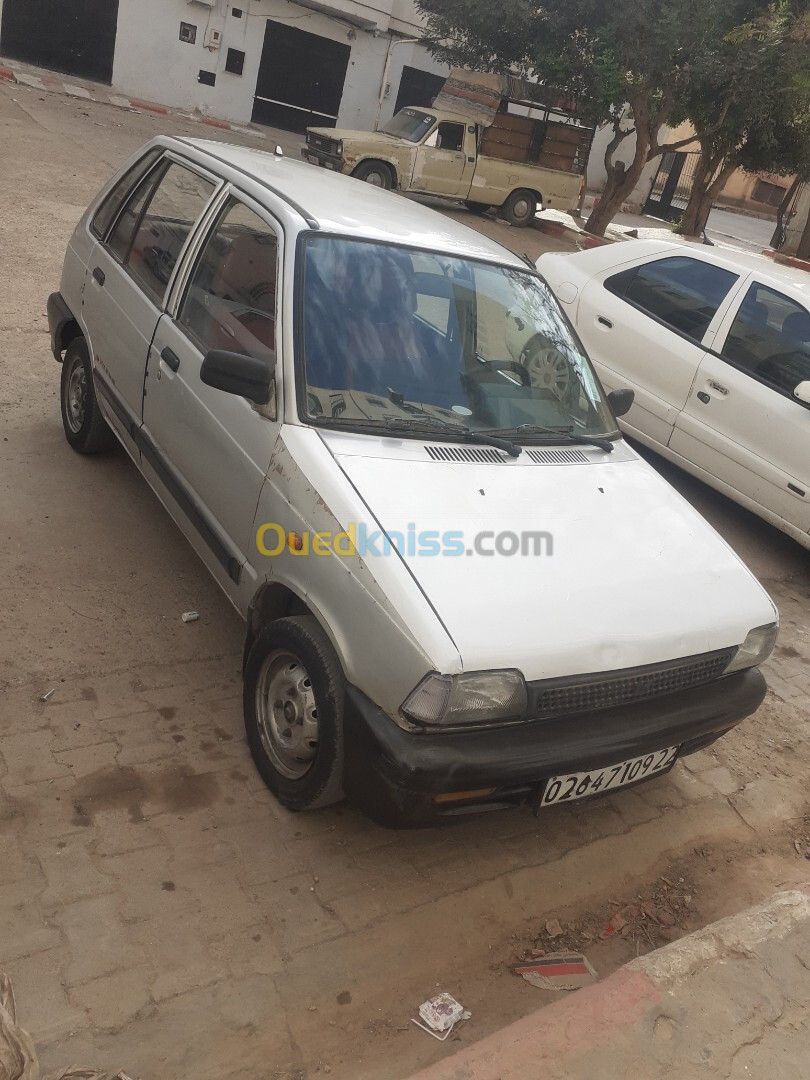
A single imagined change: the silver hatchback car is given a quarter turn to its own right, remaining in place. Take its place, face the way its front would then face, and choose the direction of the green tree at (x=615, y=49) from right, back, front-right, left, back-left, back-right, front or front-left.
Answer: back-right

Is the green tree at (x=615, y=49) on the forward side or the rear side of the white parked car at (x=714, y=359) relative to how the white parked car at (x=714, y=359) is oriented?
on the rear side

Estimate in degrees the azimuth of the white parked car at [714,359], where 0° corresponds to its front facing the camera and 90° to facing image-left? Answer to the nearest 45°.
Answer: approximately 315°

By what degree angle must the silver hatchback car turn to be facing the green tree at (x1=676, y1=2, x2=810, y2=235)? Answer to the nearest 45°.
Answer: approximately 135° to its left

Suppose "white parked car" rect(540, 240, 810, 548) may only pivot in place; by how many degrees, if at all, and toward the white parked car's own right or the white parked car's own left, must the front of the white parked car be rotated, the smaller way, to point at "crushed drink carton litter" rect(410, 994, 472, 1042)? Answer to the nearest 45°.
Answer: approximately 45° to the white parked car's own right

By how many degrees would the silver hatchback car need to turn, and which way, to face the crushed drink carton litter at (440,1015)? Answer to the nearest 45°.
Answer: approximately 45° to its right

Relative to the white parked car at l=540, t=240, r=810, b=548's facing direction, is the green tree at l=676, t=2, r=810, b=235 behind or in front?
behind

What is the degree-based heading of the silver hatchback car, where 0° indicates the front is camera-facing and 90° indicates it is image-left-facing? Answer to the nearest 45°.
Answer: approximately 315°

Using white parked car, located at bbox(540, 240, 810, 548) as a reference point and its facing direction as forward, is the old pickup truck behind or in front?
behind

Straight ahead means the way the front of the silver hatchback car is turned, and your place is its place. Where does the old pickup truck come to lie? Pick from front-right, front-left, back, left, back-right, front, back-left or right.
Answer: back-left

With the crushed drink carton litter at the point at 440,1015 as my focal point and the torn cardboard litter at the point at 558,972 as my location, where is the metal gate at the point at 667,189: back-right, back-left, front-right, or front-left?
back-right
